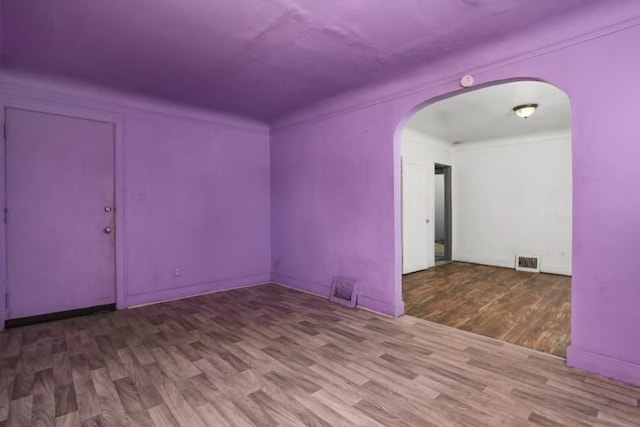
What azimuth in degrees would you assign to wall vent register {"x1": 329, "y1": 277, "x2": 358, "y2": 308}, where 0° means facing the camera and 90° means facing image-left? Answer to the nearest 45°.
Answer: approximately 45°

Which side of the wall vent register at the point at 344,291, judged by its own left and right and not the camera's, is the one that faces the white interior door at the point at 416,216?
back

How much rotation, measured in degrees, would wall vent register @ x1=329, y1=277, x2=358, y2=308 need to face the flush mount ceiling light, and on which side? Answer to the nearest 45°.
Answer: approximately 135° to its left
